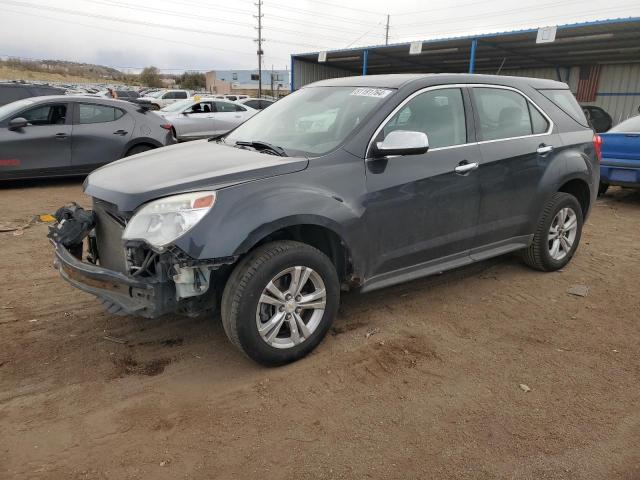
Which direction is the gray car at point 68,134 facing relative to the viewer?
to the viewer's left

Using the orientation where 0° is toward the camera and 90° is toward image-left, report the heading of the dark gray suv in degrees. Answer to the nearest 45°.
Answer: approximately 45°

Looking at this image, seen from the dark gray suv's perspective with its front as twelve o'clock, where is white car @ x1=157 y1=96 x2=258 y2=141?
The white car is roughly at 4 o'clock from the dark gray suv.

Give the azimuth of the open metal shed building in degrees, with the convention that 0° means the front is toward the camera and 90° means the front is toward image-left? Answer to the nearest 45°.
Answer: approximately 45°

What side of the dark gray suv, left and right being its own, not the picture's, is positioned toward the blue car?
back

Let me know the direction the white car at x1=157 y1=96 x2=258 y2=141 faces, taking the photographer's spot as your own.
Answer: facing to the left of the viewer
